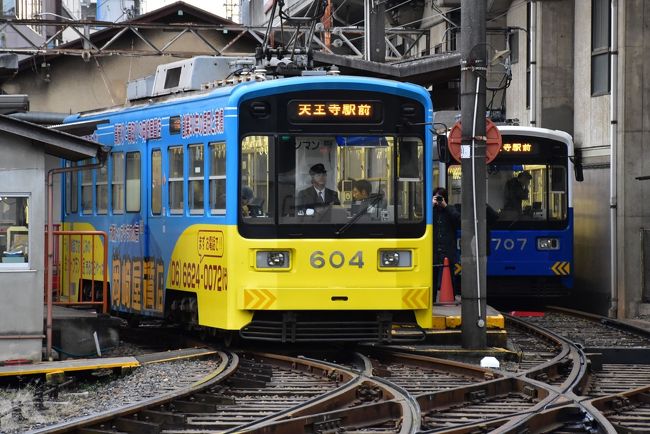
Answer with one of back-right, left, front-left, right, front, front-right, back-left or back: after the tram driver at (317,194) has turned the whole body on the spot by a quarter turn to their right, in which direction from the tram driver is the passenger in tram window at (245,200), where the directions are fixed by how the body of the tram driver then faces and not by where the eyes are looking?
front

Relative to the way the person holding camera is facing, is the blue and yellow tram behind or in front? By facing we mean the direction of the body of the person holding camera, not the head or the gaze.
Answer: in front

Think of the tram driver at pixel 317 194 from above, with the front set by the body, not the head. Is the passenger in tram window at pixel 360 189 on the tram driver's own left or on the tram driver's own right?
on the tram driver's own left

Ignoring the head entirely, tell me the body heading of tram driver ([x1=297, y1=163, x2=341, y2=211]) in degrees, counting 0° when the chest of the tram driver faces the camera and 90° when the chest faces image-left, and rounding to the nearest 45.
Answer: approximately 0°

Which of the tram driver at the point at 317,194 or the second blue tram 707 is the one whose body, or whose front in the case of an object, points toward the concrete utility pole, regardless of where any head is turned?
the second blue tram 707

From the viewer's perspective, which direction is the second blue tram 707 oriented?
toward the camera

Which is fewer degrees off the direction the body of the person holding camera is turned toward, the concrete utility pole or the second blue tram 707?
the concrete utility pole

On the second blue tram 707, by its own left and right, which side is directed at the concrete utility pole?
front
